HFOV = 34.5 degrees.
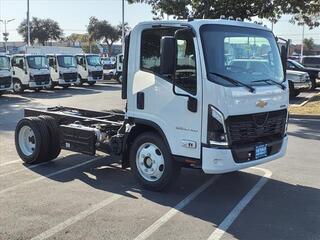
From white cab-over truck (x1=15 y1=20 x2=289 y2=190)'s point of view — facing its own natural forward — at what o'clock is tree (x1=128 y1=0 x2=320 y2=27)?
The tree is roughly at 8 o'clock from the white cab-over truck.

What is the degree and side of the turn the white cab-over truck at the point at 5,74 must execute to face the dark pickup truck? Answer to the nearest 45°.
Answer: approximately 45° to its left

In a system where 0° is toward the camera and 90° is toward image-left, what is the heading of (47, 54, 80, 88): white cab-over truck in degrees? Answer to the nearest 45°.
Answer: approximately 315°

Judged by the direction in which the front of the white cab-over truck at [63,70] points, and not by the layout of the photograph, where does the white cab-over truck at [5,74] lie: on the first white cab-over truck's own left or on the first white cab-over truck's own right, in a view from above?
on the first white cab-over truck's own right

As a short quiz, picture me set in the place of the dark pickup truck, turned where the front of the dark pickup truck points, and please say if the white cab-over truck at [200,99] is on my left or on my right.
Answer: on my right

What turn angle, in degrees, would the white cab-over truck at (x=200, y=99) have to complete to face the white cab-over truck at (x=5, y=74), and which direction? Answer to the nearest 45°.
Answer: approximately 180°

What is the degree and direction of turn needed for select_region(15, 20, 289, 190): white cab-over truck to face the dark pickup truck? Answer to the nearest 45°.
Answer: approximately 135° to its left

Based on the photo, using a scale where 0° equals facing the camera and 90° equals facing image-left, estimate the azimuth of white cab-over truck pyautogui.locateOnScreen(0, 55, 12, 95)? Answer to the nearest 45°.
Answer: approximately 315°
